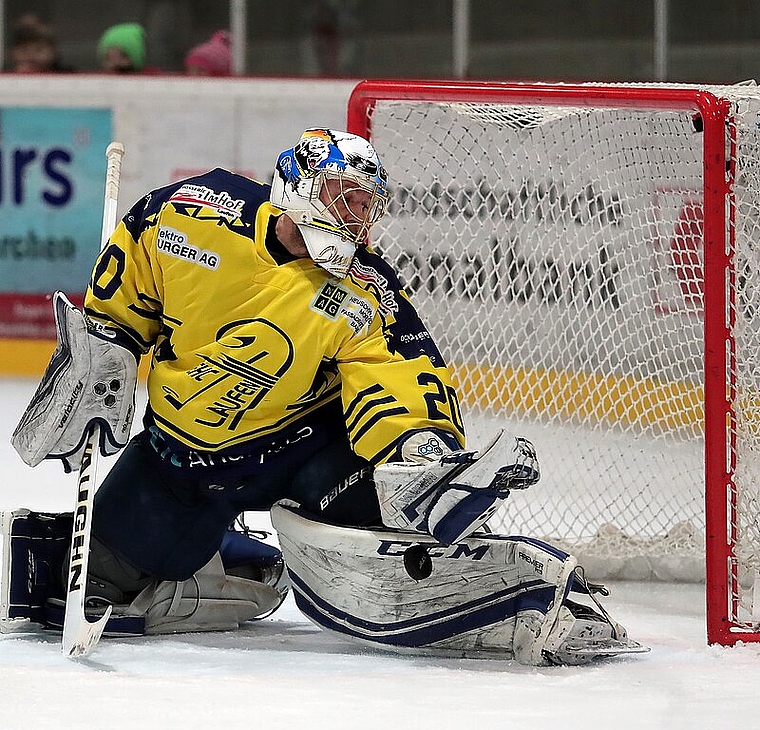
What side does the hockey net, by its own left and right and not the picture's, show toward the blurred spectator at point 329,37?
right

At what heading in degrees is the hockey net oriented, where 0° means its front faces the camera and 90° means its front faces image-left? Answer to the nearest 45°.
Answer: approximately 45°

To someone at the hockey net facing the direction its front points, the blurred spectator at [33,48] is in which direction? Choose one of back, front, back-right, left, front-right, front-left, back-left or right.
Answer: right

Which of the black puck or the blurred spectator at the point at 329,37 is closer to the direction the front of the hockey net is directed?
the black puck

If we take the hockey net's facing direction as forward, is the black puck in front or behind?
in front

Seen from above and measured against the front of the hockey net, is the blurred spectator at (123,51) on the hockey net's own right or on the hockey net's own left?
on the hockey net's own right

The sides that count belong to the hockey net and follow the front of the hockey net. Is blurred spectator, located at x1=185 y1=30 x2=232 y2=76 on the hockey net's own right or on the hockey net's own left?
on the hockey net's own right

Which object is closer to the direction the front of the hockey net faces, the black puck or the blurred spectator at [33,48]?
the black puck
